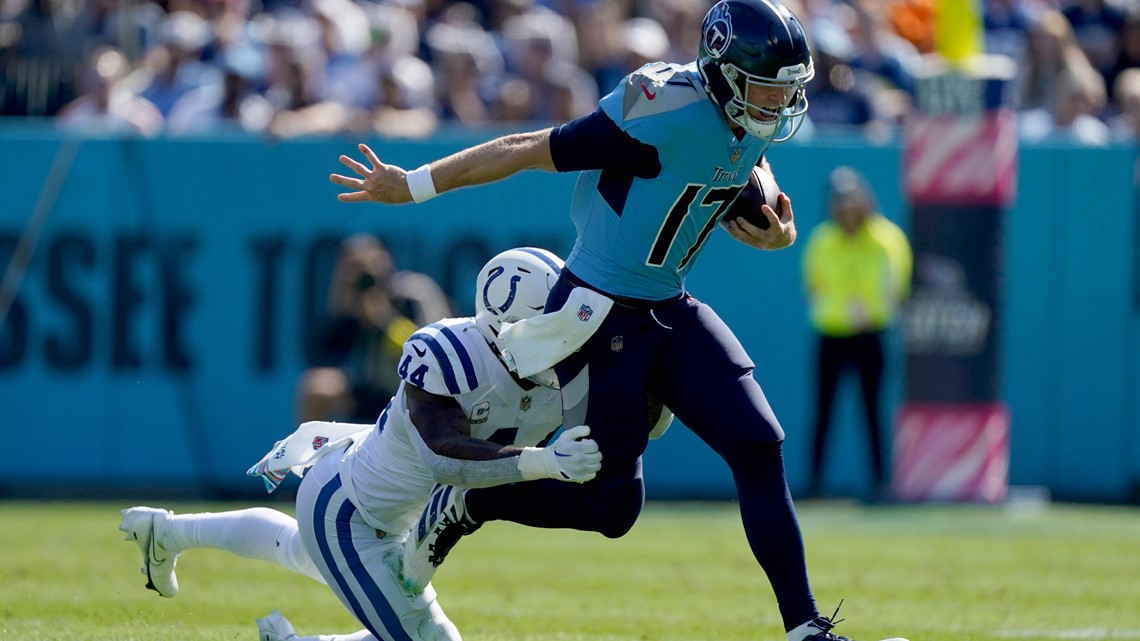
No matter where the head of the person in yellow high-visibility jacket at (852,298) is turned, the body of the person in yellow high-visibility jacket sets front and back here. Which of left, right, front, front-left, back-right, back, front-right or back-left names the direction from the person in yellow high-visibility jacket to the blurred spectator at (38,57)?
right

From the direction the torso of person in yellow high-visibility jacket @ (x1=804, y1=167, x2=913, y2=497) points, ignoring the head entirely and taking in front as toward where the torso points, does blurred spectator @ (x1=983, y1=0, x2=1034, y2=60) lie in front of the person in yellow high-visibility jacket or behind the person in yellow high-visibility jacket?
behind

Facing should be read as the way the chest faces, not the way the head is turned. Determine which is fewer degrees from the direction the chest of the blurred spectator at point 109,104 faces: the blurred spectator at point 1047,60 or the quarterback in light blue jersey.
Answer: the quarterback in light blue jersey

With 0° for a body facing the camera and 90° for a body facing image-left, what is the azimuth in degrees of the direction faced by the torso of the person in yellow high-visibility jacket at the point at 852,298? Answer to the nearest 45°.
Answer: approximately 0°

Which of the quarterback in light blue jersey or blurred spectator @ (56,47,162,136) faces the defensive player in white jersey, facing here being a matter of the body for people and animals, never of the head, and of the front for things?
the blurred spectator

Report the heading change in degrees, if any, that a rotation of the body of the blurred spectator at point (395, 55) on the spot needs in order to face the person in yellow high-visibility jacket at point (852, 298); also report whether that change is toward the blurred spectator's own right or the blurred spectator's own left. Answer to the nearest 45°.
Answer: approximately 45° to the blurred spectator's own left

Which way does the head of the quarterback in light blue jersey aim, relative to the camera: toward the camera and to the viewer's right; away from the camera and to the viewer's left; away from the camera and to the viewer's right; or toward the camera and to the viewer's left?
toward the camera and to the viewer's right

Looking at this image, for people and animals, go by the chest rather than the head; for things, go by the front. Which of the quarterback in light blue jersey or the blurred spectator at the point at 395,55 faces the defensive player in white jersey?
the blurred spectator
